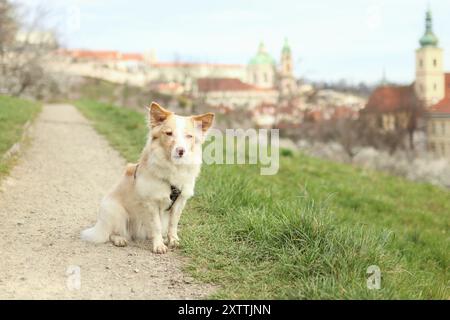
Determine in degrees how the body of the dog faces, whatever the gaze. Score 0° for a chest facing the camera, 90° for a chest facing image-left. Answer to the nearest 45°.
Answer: approximately 315°

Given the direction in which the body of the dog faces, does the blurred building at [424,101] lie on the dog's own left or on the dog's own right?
on the dog's own left
